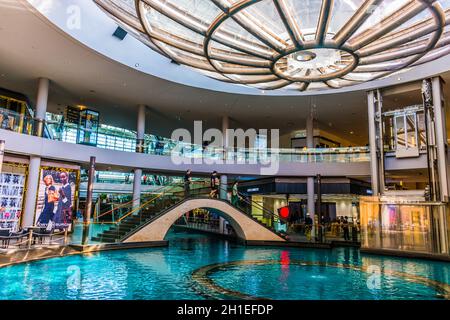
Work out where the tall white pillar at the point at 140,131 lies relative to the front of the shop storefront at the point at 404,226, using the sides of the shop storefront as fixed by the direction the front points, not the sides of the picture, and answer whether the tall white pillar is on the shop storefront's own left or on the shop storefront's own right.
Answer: on the shop storefront's own right

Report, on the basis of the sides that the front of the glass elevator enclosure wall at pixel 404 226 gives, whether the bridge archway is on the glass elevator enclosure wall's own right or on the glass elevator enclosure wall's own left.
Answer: on the glass elevator enclosure wall's own right

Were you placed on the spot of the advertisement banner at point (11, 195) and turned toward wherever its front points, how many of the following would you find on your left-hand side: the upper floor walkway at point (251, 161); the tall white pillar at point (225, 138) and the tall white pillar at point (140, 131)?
3

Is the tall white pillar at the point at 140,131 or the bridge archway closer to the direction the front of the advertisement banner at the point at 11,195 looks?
the bridge archway

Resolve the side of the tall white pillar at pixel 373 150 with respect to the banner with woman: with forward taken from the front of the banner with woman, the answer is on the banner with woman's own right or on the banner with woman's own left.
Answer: on the banner with woman's own left

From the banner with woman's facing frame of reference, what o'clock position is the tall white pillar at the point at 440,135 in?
The tall white pillar is roughly at 10 o'clock from the banner with woman.

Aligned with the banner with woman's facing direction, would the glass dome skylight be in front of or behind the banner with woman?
in front

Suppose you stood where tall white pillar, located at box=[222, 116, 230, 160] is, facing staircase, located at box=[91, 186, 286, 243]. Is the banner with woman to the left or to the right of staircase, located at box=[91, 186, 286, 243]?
right

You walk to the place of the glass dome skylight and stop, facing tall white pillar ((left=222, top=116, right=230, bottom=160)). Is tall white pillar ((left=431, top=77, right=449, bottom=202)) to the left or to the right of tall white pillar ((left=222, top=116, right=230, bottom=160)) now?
right

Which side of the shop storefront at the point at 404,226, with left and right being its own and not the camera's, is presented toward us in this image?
front

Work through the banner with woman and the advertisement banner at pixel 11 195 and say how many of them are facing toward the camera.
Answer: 2
